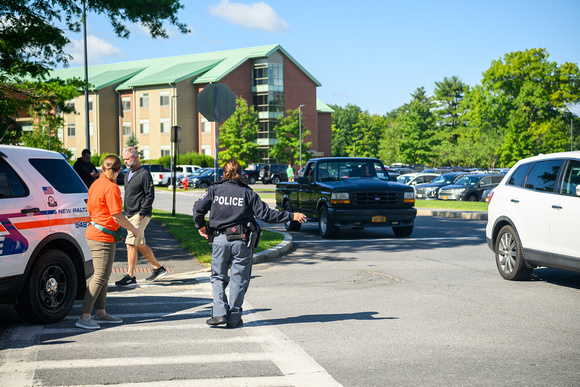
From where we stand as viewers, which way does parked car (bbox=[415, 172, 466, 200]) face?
facing the viewer and to the left of the viewer

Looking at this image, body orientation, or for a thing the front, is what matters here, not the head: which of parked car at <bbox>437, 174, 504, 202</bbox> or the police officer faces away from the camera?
the police officer

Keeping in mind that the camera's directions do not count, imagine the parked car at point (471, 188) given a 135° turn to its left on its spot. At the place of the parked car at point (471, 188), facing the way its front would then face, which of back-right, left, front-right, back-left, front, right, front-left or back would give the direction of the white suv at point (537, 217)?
right

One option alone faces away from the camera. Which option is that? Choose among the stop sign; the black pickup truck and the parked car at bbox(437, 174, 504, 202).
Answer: the stop sign

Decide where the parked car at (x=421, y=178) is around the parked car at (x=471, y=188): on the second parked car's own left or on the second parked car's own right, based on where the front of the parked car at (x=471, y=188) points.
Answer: on the second parked car's own right

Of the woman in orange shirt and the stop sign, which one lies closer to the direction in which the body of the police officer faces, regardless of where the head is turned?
the stop sign

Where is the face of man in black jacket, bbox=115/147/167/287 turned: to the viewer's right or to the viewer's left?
to the viewer's left

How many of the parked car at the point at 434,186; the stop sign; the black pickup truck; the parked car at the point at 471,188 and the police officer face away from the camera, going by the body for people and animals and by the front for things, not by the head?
2

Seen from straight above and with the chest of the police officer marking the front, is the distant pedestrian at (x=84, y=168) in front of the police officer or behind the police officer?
in front

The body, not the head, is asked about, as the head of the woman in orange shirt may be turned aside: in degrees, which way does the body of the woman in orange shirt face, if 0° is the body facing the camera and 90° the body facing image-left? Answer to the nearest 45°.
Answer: approximately 225°

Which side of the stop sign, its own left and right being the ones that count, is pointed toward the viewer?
back

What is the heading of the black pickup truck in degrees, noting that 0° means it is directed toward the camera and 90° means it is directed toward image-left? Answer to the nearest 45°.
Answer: approximately 315°

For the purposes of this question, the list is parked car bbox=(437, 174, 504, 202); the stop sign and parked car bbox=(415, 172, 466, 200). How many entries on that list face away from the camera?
1

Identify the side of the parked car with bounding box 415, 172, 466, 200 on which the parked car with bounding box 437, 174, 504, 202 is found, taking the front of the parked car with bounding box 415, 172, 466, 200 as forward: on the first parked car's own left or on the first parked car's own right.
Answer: on the first parked car's own left

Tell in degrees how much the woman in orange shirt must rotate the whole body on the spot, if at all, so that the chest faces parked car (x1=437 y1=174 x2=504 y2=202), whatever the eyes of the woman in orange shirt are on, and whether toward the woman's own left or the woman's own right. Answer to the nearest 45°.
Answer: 0° — they already face it

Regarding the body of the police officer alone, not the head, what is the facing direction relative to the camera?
away from the camera

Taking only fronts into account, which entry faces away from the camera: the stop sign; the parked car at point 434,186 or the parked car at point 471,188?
the stop sign
